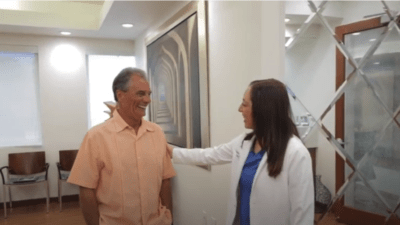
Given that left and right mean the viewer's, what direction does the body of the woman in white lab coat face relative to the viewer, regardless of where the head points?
facing the viewer and to the left of the viewer

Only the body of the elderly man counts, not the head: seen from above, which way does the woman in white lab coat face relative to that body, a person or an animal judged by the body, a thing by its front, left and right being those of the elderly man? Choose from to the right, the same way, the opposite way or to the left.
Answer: to the right

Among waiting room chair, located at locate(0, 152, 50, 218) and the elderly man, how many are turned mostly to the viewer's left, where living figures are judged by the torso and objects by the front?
0

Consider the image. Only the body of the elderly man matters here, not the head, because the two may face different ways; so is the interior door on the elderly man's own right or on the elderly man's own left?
on the elderly man's own left

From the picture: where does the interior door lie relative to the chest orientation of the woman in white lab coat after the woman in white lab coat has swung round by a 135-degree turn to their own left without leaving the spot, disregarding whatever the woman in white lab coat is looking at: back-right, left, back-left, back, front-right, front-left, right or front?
front-left

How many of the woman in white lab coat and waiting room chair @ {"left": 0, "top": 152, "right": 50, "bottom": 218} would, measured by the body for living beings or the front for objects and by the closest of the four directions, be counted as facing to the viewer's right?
0

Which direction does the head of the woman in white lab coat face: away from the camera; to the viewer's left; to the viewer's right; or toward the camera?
to the viewer's left

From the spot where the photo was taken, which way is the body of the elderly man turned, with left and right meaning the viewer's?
facing the viewer and to the right of the viewer

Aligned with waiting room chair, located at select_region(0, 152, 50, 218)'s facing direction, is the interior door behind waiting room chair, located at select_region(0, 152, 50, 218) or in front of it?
in front

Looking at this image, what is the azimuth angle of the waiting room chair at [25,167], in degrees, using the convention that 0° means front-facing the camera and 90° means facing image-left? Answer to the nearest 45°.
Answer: approximately 0°

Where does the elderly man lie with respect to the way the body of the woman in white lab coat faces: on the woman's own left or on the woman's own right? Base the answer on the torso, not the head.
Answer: on the woman's own right
